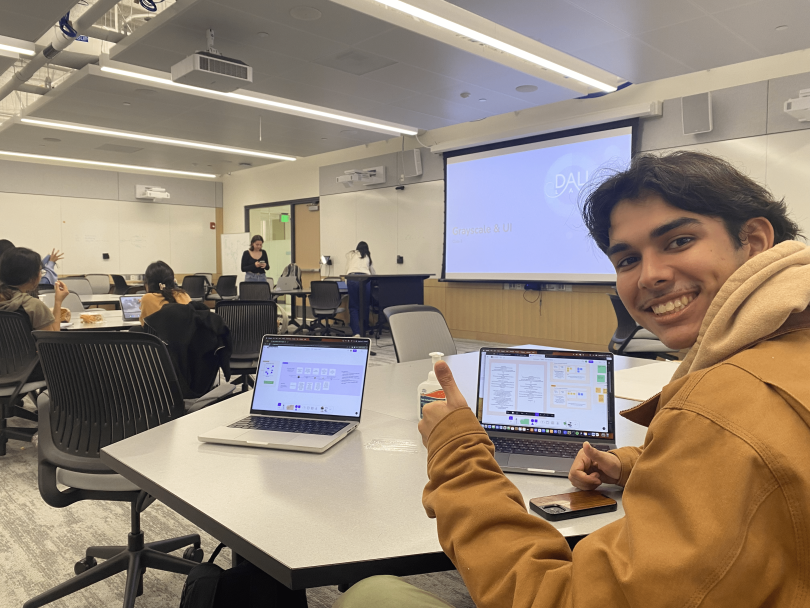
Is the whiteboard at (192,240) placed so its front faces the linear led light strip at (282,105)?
yes

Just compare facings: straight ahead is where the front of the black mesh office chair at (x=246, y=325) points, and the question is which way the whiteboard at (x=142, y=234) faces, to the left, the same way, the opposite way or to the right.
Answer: the opposite way

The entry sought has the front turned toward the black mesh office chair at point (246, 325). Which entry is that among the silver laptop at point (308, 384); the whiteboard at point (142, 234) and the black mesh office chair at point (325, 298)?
the whiteboard

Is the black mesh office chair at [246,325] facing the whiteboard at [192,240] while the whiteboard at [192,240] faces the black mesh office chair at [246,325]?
yes

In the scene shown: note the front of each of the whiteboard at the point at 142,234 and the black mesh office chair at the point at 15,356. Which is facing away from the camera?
the black mesh office chair

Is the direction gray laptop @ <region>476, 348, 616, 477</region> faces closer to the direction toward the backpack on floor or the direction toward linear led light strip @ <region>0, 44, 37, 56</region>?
the backpack on floor

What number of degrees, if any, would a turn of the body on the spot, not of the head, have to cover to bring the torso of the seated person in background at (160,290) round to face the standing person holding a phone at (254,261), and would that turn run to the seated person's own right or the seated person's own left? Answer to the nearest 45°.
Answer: approximately 45° to the seated person's own right

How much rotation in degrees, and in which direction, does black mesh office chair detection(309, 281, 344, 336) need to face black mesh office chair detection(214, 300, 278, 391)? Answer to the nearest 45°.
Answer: approximately 180°

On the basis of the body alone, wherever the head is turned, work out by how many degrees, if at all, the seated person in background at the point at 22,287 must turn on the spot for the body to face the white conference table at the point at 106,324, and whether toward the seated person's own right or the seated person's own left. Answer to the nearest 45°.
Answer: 0° — they already face it

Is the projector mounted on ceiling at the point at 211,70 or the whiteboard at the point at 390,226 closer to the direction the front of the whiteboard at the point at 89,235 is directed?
the projector mounted on ceiling
